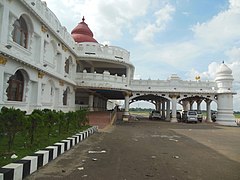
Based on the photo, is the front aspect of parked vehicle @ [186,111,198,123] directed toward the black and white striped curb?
yes

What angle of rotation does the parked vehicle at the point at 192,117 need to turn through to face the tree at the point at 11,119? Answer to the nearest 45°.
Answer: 0° — it already faces it

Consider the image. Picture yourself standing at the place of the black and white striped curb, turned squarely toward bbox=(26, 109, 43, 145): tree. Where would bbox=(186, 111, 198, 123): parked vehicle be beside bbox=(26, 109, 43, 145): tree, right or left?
right

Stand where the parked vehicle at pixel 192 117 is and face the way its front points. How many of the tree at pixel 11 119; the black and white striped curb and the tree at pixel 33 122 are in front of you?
3
